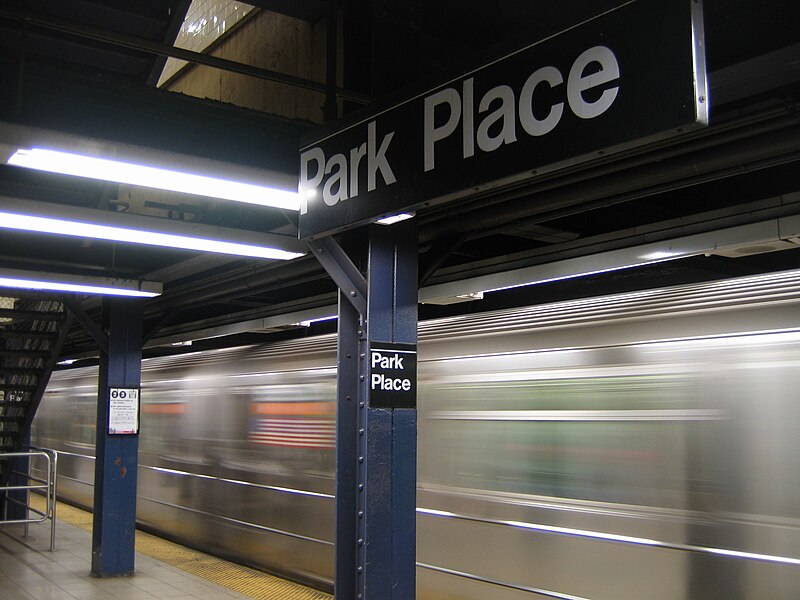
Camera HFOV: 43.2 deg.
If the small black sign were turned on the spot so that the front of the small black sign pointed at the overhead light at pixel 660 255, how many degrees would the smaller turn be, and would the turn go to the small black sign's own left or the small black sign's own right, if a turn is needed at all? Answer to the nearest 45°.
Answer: approximately 135° to the small black sign's own left

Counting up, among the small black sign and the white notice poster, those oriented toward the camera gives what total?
2

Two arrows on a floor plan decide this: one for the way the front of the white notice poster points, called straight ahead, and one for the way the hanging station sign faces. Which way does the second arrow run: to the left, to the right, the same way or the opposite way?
to the right

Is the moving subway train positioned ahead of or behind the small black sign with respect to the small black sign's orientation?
behind

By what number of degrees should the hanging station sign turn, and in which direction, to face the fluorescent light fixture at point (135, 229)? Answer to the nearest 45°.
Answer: approximately 90° to its right

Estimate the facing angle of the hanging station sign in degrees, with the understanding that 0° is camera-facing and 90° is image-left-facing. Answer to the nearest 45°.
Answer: approximately 45°

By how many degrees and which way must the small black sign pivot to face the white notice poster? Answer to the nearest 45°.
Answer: approximately 135° to its right

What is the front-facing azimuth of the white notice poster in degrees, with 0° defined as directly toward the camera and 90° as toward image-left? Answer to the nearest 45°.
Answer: approximately 0°
